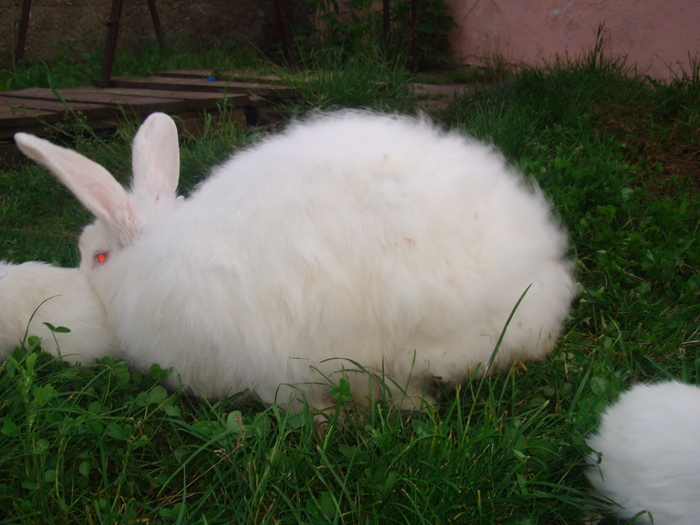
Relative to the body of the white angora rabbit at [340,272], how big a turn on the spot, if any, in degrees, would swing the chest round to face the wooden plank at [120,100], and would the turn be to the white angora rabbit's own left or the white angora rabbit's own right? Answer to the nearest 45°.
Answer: approximately 45° to the white angora rabbit's own right

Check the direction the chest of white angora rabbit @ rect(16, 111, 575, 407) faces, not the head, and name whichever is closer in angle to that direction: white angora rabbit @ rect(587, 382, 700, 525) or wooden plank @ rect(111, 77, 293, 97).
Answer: the wooden plank

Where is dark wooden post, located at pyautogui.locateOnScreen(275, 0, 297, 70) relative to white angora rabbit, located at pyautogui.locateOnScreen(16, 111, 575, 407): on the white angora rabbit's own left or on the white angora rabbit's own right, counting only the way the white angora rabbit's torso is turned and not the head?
on the white angora rabbit's own right

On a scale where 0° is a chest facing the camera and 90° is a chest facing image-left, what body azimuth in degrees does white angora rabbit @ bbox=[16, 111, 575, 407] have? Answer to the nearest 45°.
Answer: approximately 90°

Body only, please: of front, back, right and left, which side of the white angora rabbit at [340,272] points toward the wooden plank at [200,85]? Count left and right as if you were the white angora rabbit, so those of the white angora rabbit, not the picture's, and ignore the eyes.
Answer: right
